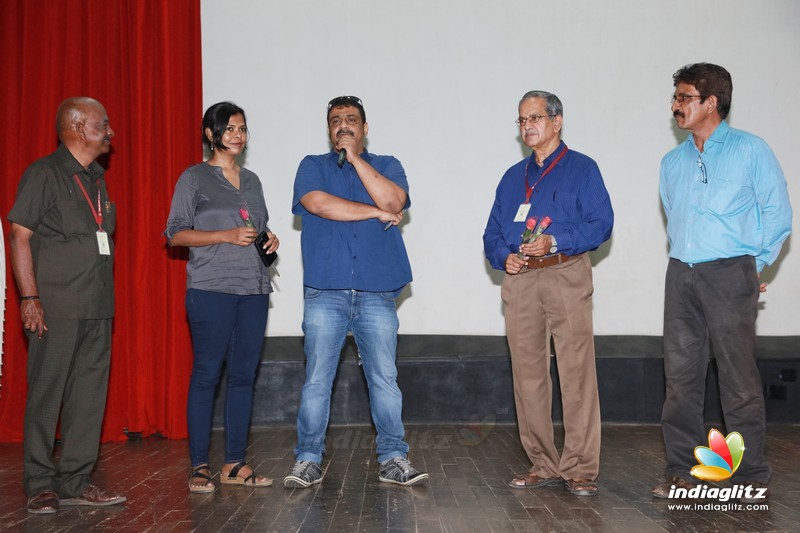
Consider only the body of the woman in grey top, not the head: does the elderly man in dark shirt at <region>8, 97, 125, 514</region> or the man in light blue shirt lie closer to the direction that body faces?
the man in light blue shirt

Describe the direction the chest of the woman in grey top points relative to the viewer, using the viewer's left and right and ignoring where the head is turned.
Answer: facing the viewer and to the right of the viewer

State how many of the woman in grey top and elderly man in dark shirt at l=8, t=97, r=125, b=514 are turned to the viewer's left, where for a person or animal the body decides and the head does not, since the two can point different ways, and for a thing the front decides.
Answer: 0

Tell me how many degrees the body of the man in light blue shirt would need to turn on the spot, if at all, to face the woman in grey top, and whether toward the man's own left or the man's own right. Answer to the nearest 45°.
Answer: approximately 45° to the man's own right

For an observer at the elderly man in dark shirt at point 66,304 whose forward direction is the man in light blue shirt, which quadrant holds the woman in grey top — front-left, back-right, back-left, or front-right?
front-left

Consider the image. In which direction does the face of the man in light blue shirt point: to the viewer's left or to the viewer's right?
to the viewer's left

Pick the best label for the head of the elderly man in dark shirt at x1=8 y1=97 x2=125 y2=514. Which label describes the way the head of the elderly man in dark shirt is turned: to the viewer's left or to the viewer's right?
to the viewer's right

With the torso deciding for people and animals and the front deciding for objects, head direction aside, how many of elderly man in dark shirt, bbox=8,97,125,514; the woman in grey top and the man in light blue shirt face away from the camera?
0

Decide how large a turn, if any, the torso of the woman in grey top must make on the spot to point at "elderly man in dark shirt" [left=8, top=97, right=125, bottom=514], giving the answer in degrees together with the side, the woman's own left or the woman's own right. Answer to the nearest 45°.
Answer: approximately 135° to the woman's own right

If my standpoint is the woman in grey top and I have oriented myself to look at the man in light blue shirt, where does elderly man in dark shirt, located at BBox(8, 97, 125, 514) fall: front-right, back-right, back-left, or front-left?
back-right

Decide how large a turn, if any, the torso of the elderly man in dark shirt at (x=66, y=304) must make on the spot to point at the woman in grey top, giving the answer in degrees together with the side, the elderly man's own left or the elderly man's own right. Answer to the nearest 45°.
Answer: approximately 45° to the elderly man's own left

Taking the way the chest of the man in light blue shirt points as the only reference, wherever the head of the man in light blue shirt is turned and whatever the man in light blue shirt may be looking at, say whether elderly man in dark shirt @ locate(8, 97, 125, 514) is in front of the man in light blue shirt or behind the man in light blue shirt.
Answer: in front

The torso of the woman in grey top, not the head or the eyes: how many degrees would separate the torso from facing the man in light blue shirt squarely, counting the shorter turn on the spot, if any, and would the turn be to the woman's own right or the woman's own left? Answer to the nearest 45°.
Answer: approximately 45° to the woman's own left
